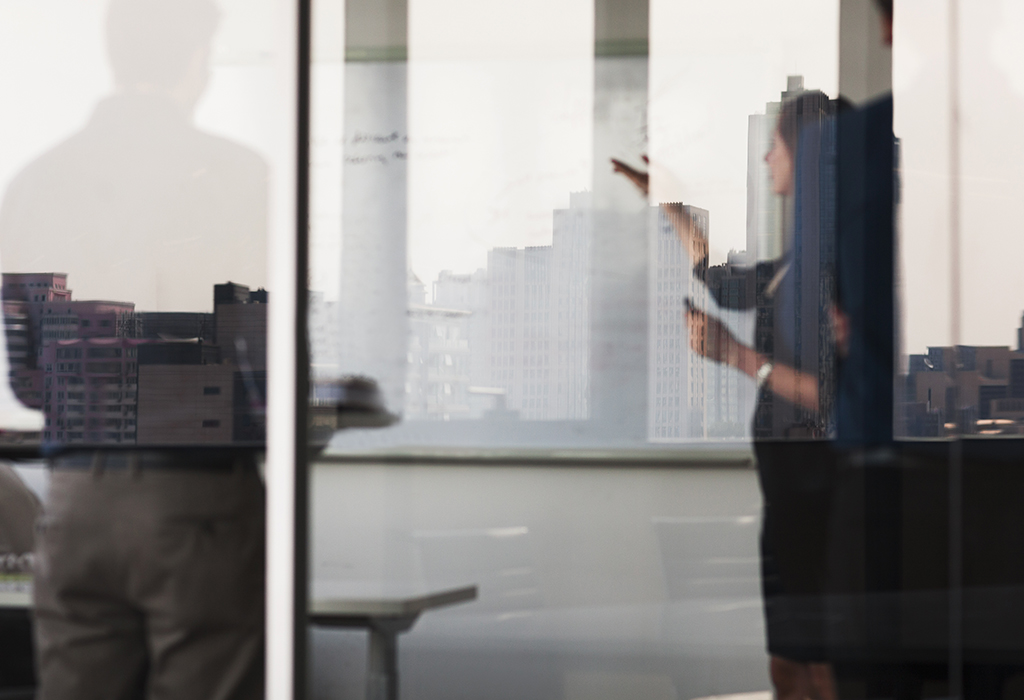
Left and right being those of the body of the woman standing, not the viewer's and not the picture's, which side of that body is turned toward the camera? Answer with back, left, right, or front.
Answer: left

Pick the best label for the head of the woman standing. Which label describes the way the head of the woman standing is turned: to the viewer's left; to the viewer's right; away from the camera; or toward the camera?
to the viewer's left
